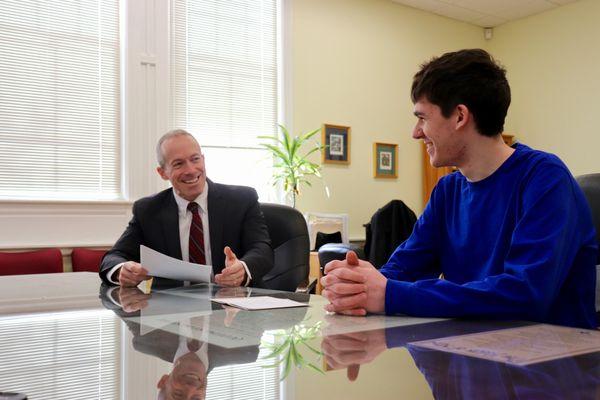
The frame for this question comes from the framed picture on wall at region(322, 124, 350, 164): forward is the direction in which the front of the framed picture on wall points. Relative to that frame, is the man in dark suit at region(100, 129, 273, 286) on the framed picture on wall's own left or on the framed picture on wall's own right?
on the framed picture on wall's own right

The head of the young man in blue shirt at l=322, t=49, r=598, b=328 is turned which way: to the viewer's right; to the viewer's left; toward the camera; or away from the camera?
to the viewer's left

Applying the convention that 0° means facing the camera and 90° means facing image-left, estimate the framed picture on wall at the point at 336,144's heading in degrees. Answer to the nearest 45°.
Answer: approximately 315°

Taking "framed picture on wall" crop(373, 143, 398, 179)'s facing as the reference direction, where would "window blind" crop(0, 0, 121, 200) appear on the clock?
The window blind is roughly at 3 o'clock from the framed picture on wall.

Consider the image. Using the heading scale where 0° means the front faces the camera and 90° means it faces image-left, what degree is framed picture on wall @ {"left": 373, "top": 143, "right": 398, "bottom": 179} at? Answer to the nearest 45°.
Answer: approximately 315°

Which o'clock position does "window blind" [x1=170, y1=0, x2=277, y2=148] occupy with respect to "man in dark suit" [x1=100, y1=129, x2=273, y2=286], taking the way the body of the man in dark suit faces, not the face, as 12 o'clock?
The window blind is roughly at 6 o'clock from the man in dark suit.

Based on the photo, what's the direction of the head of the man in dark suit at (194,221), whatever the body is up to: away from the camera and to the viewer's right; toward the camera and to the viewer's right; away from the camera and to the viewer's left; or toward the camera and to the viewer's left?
toward the camera and to the viewer's right

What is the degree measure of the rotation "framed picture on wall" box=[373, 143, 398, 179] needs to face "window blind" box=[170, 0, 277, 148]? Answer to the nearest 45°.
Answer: approximately 90° to its right

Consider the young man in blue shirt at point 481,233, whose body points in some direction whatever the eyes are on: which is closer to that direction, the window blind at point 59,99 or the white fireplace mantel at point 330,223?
the window blind
